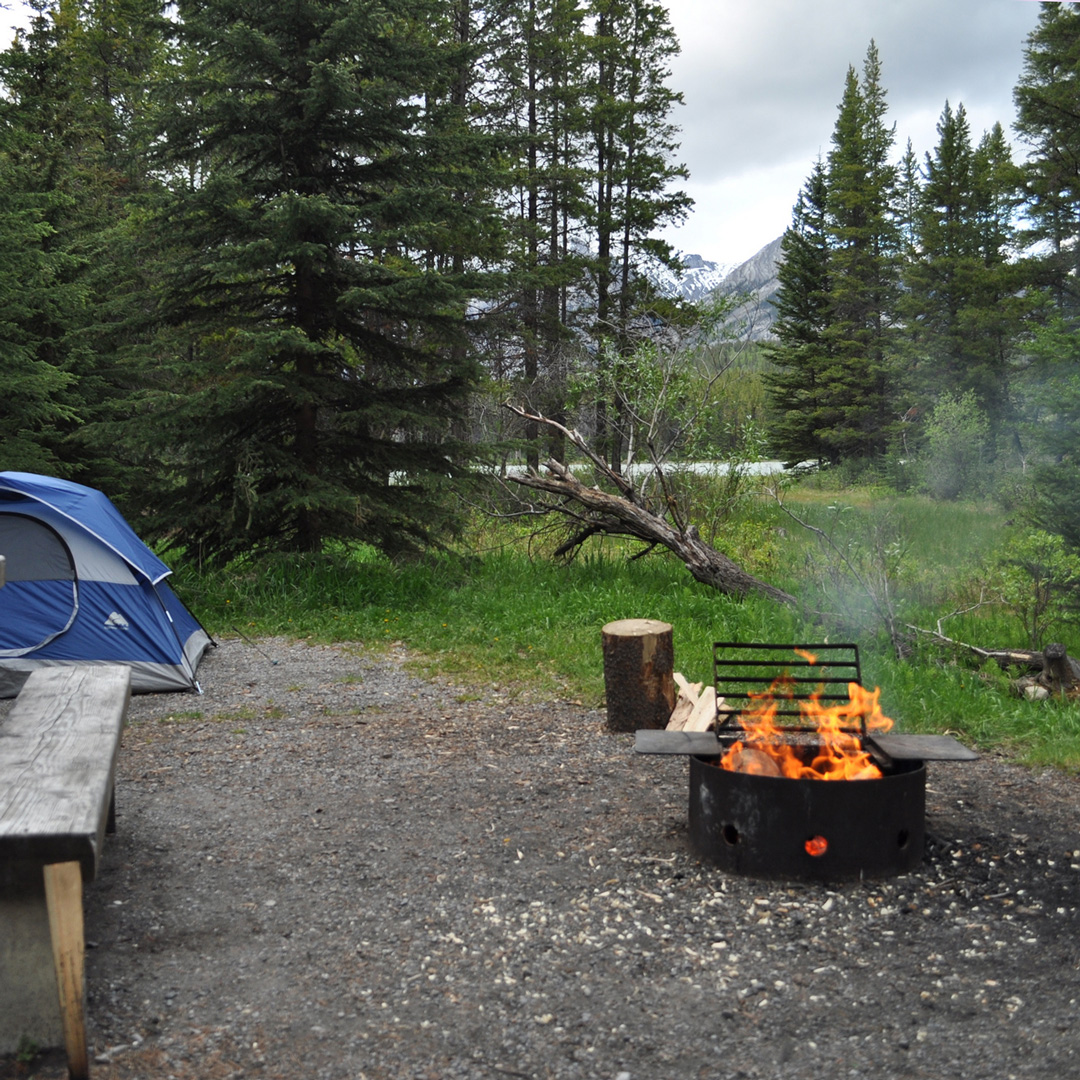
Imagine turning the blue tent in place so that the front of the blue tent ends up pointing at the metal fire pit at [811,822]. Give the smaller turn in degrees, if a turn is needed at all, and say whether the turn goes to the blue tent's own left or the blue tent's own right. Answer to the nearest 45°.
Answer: approximately 45° to the blue tent's own left

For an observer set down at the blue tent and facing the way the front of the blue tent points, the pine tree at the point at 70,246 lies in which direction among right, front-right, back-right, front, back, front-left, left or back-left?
back

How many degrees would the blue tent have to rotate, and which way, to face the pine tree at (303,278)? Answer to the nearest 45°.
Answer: approximately 135° to its left

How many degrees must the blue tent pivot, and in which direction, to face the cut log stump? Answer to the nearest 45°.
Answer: approximately 45° to its left

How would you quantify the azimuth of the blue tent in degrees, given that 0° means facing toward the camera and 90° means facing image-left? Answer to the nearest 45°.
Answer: approximately 0°

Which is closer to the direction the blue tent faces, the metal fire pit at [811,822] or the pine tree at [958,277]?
the metal fire pit

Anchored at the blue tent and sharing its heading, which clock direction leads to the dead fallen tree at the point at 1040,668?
The dead fallen tree is roughly at 10 o'clock from the blue tent.
